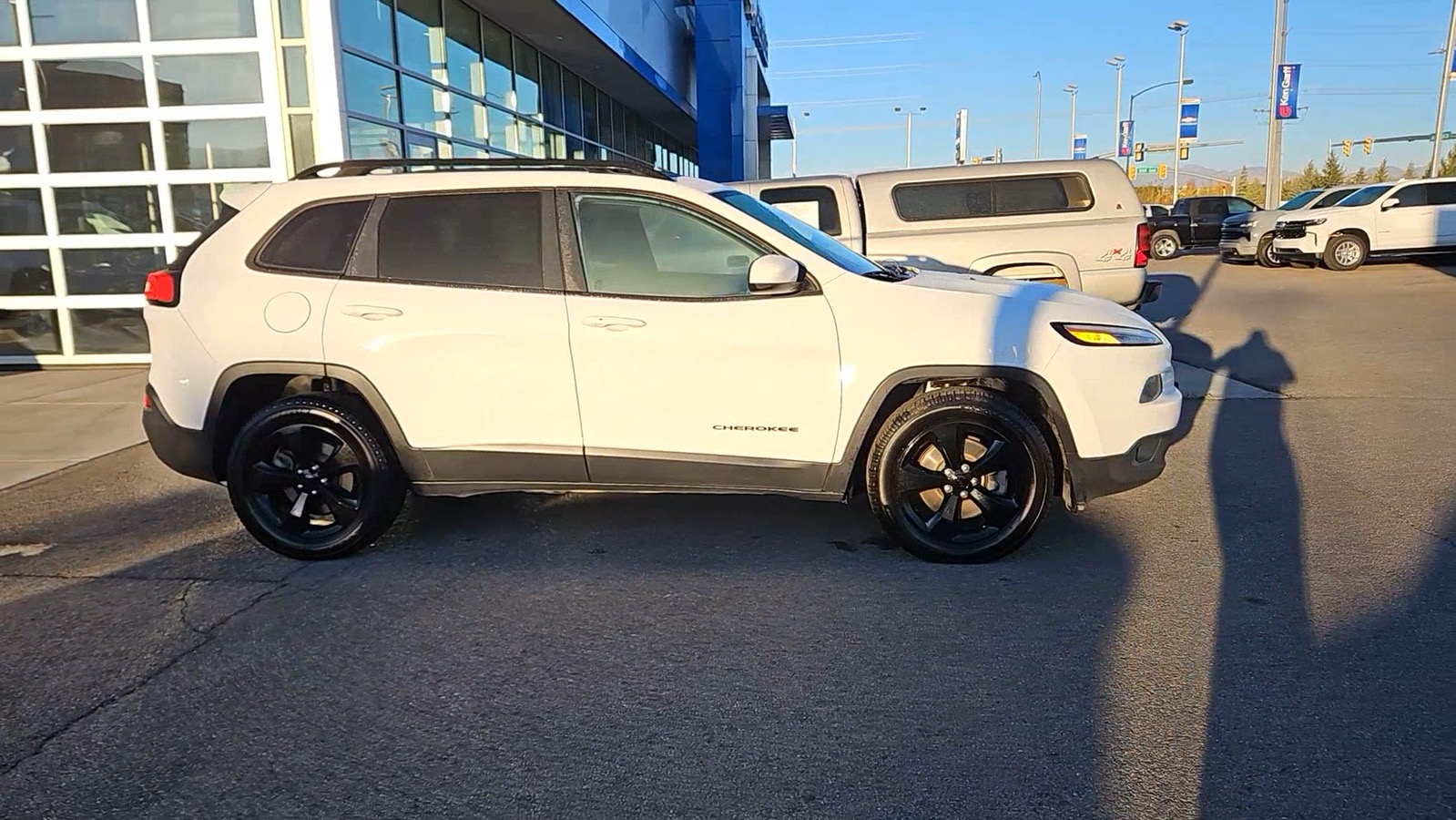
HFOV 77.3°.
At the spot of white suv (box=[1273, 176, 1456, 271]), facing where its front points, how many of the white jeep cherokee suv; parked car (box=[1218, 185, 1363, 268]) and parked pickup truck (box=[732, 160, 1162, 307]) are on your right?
1

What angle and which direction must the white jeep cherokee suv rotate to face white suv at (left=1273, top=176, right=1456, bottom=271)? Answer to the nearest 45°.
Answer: approximately 45° to its left

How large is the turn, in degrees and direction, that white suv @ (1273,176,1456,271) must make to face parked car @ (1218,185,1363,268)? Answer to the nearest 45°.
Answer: approximately 90° to its right

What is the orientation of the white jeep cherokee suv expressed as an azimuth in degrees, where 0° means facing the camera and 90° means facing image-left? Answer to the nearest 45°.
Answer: approximately 270°

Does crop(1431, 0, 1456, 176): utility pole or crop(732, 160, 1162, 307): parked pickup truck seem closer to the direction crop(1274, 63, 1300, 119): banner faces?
the parked pickup truck

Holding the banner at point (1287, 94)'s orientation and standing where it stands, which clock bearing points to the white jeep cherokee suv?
The white jeep cherokee suv is roughly at 12 o'clock from the banner.

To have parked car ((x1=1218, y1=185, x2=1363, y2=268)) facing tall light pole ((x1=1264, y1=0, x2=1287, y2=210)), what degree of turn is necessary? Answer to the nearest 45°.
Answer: approximately 135° to its right

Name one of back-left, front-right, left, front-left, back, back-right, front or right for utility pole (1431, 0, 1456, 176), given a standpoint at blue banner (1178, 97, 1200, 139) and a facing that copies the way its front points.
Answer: front-left

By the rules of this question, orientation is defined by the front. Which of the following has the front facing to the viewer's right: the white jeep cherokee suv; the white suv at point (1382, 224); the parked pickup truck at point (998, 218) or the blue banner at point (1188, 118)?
the white jeep cherokee suv

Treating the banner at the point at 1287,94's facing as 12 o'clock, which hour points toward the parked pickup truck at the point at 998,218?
The parked pickup truck is roughly at 12 o'clock from the banner.

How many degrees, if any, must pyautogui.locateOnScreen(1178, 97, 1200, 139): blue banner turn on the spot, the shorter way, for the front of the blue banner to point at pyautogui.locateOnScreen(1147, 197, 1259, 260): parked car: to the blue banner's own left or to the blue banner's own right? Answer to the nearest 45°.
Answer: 0° — it already faces it
